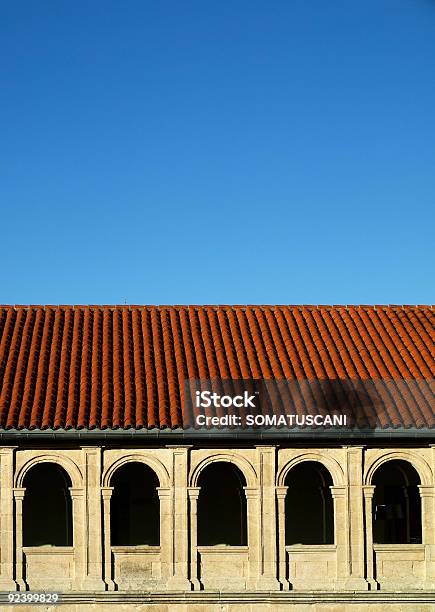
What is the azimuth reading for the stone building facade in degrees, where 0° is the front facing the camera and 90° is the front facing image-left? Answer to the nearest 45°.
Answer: approximately 0°
